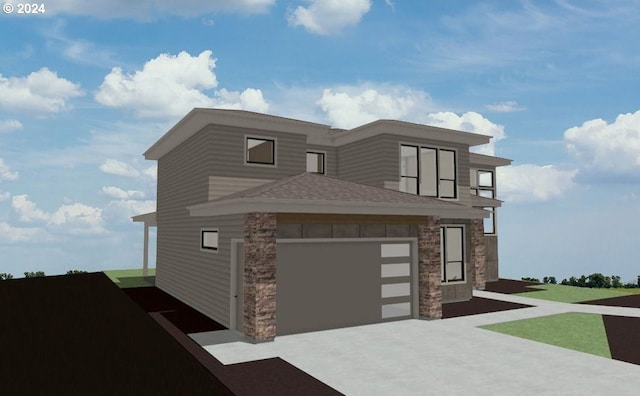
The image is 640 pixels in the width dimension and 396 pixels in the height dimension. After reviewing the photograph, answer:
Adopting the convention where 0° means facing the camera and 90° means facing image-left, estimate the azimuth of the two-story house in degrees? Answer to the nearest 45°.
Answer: approximately 315°

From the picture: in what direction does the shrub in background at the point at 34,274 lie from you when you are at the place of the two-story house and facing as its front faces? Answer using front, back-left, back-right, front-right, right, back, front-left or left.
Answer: back
